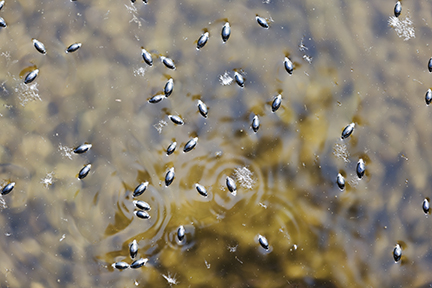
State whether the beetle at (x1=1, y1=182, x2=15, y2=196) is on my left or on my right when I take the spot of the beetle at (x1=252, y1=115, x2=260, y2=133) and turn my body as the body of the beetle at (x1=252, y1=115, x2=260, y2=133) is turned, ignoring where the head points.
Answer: on my left

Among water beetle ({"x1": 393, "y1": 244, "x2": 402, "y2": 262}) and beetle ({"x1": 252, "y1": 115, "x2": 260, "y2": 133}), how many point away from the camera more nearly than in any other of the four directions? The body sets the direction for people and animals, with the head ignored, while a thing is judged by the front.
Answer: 2

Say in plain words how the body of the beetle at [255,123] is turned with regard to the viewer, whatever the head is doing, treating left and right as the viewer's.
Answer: facing away from the viewer

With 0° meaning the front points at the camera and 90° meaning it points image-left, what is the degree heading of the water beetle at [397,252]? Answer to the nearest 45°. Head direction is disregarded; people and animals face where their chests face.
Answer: approximately 180°

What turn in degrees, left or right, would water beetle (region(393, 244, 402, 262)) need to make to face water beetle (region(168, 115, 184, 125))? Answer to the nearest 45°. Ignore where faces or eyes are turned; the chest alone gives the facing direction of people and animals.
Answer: approximately 90° to its left
